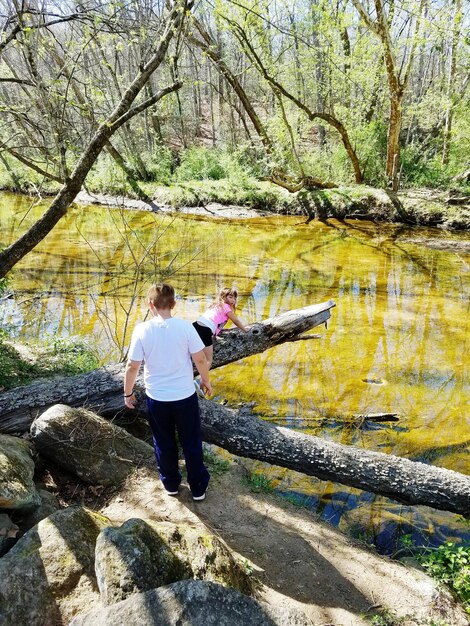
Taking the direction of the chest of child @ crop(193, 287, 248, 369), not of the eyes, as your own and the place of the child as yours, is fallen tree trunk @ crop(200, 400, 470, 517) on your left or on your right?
on your right

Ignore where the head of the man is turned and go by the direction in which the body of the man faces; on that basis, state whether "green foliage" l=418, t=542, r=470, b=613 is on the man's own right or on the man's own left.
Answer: on the man's own right

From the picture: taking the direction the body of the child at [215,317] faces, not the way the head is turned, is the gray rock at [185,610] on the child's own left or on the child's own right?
on the child's own right

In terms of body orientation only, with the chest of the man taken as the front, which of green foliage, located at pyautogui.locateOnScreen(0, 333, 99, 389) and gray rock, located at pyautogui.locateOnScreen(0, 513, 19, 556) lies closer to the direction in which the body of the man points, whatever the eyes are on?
the green foliage

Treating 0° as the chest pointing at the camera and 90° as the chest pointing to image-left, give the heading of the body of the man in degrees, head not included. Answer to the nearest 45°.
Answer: approximately 180°

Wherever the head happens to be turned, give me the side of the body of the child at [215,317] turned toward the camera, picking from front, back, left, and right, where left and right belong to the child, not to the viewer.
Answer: right

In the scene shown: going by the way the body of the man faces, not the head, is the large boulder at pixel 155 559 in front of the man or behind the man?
behind

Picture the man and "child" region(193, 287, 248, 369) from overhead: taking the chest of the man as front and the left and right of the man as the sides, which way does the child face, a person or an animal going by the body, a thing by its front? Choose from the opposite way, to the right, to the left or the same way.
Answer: to the right

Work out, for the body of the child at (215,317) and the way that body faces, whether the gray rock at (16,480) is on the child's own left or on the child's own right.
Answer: on the child's own right

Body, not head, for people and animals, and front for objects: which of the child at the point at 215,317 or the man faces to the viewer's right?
the child

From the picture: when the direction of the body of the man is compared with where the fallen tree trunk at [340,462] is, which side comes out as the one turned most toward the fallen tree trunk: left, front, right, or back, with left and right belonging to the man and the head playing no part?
right

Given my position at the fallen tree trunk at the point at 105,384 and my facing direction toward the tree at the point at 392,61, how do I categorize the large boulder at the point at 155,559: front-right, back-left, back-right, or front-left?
back-right

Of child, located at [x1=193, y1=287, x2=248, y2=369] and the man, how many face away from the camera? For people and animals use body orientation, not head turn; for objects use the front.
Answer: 1
